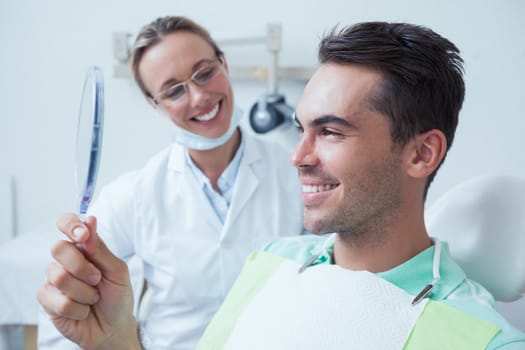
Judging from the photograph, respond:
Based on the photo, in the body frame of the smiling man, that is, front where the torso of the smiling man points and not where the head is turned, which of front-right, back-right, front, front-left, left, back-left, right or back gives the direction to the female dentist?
right

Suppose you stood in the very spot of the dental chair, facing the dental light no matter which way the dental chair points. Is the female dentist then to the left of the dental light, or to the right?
left

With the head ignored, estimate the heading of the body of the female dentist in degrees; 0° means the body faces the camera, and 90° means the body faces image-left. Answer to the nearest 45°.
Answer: approximately 0°

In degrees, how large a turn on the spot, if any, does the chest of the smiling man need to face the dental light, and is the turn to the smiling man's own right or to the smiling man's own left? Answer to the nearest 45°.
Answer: approximately 135° to the smiling man's own right

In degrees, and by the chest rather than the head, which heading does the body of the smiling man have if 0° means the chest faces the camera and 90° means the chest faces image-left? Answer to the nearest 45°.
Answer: approximately 45°

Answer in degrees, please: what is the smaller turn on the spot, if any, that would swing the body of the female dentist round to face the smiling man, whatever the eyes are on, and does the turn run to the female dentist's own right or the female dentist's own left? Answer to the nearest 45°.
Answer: approximately 45° to the female dentist's own left

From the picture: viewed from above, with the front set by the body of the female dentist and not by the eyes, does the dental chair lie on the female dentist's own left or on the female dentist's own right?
on the female dentist's own left

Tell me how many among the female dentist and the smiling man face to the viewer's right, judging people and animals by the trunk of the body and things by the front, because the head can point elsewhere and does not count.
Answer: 0
